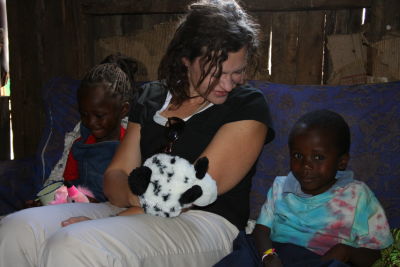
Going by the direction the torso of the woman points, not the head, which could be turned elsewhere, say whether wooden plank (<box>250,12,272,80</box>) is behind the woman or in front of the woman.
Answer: behind

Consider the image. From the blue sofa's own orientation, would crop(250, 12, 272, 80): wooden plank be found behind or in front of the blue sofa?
behind

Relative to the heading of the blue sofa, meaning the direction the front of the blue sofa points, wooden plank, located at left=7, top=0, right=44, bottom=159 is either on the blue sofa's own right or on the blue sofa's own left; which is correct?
on the blue sofa's own right

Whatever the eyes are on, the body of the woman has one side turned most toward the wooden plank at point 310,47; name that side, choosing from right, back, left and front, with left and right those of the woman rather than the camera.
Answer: back

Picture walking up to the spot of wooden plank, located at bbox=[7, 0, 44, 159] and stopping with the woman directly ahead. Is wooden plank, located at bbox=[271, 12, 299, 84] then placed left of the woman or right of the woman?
left

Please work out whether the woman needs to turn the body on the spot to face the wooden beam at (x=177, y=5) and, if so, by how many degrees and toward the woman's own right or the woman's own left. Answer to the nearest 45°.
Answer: approximately 135° to the woman's own right

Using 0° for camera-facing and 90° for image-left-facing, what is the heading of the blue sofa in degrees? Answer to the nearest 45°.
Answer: approximately 0°
